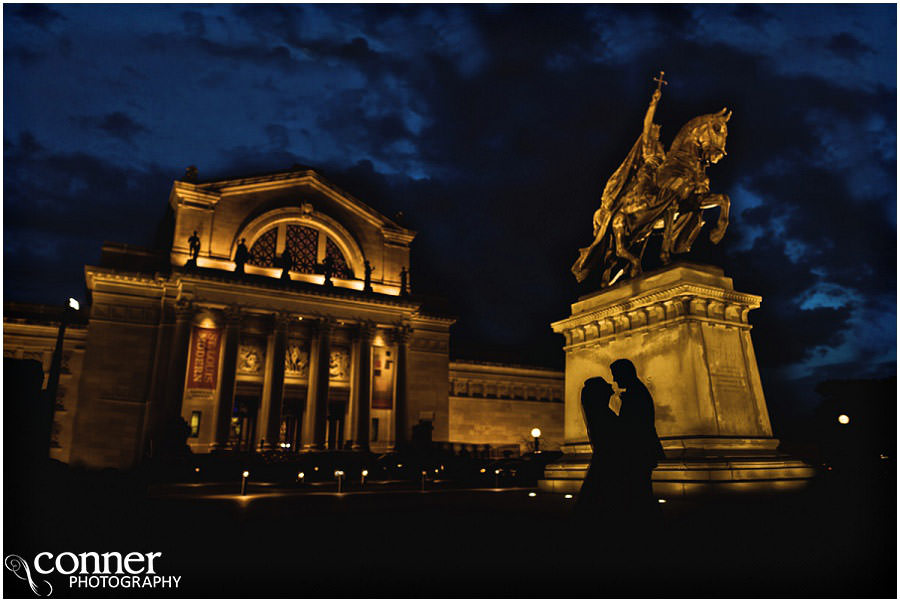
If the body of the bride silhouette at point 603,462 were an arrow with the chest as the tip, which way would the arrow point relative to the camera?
to the viewer's right

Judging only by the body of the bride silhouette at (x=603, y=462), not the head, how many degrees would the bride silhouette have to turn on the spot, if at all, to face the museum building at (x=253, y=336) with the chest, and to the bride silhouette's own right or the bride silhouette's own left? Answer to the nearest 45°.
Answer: approximately 135° to the bride silhouette's own left

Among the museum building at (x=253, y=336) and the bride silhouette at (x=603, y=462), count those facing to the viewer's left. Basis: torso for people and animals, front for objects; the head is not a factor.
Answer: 0

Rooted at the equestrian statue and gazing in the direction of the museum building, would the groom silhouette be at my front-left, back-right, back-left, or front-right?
back-left

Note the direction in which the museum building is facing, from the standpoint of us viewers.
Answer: facing the viewer and to the right of the viewer

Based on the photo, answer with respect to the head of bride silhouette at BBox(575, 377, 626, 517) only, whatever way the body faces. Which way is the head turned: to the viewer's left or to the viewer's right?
to the viewer's right

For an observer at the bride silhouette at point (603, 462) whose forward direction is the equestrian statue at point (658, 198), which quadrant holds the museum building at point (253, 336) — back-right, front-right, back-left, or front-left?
front-left

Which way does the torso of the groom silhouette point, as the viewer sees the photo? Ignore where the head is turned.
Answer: to the viewer's left

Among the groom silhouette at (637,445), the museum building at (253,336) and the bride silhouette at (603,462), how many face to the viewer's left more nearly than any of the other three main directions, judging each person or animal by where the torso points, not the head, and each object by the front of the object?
1

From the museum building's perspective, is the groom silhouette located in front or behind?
in front

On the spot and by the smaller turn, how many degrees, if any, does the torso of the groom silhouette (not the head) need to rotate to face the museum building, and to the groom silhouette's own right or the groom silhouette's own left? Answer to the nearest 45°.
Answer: approximately 45° to the groom silhouette's own right

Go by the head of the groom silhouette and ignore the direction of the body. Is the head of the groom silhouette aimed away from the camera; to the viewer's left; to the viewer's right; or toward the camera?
to the viewer's left

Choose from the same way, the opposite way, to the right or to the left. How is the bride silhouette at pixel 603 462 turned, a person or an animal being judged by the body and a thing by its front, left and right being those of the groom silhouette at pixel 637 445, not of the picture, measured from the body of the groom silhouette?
the opposite way

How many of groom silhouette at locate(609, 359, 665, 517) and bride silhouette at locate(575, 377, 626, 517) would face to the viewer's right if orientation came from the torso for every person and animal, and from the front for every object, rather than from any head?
1
